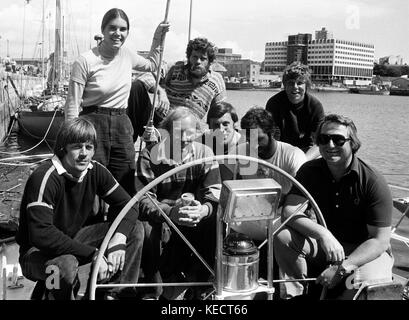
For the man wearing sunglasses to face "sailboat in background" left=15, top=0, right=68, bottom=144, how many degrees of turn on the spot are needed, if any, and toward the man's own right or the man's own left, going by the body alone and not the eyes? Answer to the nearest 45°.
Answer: approximately 90° to the man's own right

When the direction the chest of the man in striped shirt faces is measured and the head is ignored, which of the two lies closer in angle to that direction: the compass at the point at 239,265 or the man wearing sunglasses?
the compass

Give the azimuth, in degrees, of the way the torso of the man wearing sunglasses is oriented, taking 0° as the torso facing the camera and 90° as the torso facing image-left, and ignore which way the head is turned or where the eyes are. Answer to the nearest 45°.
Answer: approximately 45°

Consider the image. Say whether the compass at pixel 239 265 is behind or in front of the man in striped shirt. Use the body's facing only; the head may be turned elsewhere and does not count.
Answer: in front

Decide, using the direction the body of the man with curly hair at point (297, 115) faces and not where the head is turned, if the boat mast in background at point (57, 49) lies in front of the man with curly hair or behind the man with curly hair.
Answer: behind

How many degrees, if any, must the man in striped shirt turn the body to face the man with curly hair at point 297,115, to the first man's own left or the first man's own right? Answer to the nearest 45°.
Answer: approximately 90° to the first man's own left

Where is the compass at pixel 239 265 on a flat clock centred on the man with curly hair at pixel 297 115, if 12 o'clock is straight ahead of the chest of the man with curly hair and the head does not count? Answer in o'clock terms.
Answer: The compass is roughly at 12 o'clock from the man with curly hair.

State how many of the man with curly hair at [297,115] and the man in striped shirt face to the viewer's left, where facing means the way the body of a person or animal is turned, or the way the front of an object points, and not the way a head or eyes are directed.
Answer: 0
